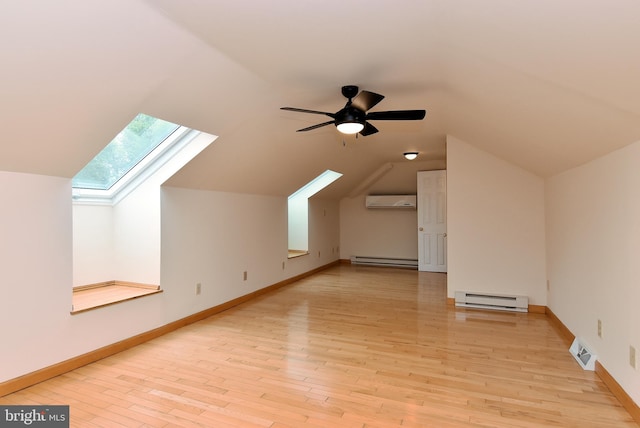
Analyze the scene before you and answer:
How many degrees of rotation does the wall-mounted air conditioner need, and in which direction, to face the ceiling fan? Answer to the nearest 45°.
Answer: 0° — it already faces it

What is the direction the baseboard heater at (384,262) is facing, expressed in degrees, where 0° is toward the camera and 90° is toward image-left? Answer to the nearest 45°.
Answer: approximately 0°

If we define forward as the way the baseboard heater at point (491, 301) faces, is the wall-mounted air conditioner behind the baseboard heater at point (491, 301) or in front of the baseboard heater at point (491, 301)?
behind

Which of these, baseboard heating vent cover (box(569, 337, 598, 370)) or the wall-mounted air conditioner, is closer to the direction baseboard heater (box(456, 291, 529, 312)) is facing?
the baseboard heating vent cover

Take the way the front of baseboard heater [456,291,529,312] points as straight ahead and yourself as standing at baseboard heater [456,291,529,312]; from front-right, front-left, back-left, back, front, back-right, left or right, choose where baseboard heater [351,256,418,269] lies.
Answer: back-right

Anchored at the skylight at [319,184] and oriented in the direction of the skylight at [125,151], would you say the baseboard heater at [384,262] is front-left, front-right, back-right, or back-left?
back-left

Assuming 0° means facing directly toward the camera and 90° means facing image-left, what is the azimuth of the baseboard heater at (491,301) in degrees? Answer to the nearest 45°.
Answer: approximately 0°

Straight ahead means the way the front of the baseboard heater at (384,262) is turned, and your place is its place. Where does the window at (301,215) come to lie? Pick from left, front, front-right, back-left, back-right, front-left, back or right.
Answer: front-right
